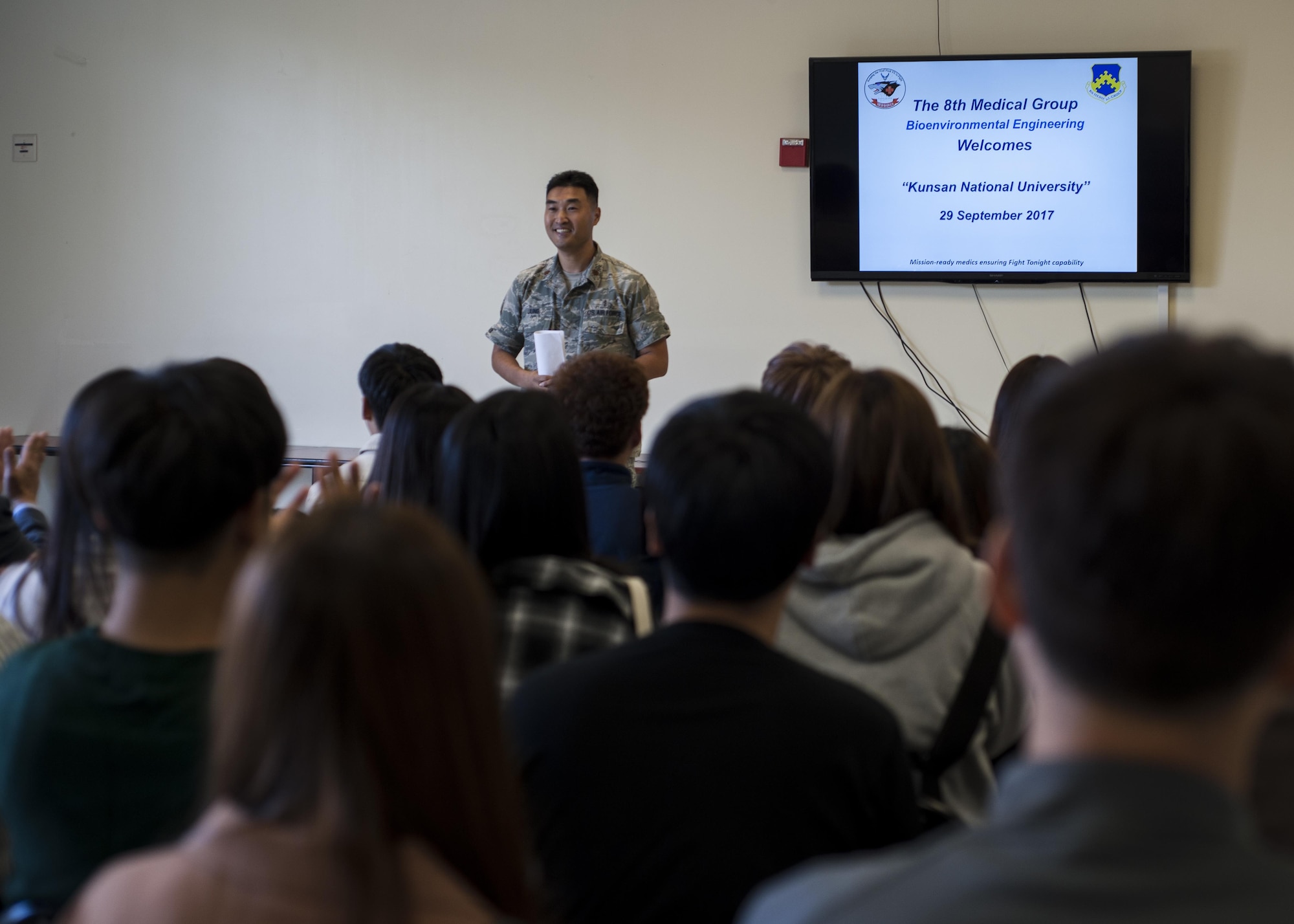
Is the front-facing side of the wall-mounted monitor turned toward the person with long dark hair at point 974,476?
yes

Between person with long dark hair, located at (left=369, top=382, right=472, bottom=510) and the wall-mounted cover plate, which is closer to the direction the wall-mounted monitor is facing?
the person with long dark hair

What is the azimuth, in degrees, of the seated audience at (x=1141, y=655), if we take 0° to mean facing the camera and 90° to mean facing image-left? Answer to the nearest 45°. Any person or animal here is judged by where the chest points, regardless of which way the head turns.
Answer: approximately 180°

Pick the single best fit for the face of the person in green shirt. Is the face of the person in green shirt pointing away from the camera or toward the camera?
away from the camera

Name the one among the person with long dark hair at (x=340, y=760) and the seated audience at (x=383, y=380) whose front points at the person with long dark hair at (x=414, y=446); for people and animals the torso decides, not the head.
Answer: the person with long dark hair at (x=340, y=760)

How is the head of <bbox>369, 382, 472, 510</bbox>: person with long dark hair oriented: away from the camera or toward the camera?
away from the camera

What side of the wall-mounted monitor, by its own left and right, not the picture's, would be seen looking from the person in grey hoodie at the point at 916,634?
front

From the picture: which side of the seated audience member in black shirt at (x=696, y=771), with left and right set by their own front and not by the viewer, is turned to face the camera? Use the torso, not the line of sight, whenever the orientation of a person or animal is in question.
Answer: back

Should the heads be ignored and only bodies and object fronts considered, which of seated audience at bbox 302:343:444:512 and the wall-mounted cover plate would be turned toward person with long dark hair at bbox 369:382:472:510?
the wall-mounted cover plate

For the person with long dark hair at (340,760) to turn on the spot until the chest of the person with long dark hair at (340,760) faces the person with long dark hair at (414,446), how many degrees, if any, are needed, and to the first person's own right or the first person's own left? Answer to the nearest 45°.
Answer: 0° — they already face them

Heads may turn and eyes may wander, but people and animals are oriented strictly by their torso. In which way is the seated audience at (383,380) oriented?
away from the camera

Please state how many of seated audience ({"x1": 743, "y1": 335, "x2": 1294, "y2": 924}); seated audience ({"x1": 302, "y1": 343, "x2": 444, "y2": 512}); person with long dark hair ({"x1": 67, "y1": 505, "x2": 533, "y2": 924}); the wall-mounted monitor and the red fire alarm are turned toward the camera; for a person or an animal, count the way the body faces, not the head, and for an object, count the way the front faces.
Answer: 2

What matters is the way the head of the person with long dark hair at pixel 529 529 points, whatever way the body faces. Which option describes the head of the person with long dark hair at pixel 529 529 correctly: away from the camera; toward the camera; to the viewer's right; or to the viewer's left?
away from the camera

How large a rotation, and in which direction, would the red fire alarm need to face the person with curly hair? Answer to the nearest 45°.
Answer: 0° — it already faces them

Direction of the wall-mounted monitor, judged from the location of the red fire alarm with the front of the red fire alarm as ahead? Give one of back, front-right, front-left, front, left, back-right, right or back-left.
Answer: left

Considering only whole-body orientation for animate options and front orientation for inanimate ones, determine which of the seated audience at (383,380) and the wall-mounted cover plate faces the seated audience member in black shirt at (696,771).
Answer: the wall-mounted cover plate
